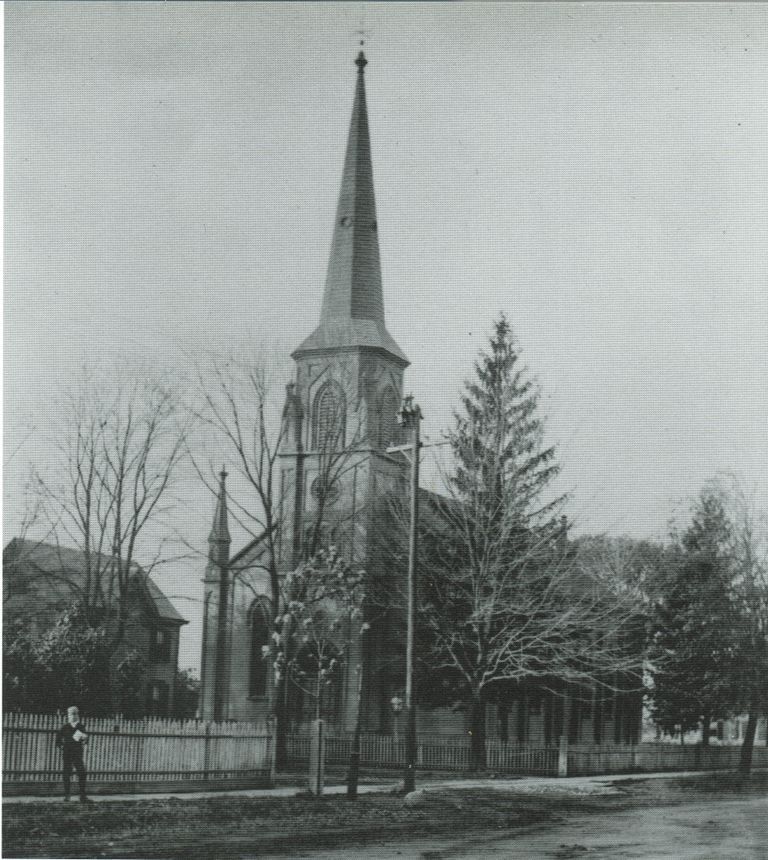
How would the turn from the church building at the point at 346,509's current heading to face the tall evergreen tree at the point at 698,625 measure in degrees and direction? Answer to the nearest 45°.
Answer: approximately 90° to its left

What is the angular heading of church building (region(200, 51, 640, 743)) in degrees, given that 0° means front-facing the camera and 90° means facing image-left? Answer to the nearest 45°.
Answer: approximately 45°

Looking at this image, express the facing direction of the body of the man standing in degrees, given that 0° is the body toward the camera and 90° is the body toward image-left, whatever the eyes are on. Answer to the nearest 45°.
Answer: approximately 0°

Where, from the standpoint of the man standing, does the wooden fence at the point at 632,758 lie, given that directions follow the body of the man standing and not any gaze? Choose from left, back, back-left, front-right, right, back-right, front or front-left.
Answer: back-left

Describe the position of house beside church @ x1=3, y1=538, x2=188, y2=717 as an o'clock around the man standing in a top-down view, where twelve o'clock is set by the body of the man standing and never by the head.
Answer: The house beside church is roughly at 6 o'clock from the man standing.

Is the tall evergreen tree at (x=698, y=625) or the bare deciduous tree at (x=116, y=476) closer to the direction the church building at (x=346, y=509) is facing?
the bare deciduous tree
